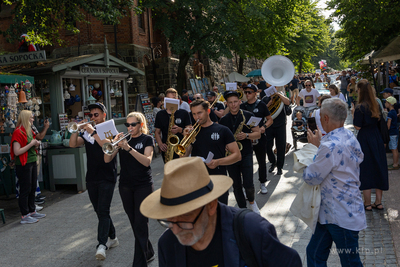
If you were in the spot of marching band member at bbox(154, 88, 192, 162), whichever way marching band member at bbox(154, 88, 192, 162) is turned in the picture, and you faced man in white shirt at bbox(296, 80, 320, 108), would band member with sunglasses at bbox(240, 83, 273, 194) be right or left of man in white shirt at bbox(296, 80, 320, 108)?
right

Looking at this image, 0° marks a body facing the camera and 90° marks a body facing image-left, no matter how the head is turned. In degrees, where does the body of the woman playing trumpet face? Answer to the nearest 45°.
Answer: approximately 45°

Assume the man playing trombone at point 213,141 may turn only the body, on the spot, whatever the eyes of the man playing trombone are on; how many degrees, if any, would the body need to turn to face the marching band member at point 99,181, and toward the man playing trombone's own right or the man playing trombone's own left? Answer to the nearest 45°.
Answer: approximately 45° to the man playing trombone's own right

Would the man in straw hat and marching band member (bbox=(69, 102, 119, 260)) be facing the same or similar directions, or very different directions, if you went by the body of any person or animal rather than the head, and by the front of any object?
same or similar directions

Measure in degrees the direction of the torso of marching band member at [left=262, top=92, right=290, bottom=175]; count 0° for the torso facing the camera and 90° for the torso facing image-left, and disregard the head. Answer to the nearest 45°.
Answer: approximately 45°

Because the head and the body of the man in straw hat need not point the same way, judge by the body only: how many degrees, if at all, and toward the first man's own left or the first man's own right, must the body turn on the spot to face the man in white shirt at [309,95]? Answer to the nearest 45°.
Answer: approximately 135° to the first man's own right

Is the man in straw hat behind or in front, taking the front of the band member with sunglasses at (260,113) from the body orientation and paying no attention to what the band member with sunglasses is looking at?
in front

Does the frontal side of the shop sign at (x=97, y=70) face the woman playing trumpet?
yes

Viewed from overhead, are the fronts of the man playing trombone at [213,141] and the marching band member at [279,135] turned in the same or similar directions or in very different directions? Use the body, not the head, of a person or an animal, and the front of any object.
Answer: same or similar directions

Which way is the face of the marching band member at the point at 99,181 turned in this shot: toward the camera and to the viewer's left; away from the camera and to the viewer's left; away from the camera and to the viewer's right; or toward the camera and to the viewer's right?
toward the camera and to the viewer's left

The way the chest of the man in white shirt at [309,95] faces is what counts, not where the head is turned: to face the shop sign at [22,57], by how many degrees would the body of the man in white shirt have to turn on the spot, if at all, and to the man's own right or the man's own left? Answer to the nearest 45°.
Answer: approximately 45° to the man's own right

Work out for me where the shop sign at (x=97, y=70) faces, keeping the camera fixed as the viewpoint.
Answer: facing the viewer

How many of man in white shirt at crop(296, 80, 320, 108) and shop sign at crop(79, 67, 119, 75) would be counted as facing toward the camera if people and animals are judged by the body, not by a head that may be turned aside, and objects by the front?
2

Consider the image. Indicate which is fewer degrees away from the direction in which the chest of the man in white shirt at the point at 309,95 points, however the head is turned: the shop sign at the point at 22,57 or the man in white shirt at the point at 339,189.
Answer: the man in white shirt

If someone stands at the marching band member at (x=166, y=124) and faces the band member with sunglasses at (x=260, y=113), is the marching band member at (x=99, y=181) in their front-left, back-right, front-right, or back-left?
back-right
